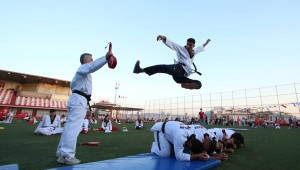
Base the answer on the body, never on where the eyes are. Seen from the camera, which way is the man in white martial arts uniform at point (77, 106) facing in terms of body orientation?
to the viewer's right

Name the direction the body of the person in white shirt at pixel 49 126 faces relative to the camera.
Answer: toward the camera

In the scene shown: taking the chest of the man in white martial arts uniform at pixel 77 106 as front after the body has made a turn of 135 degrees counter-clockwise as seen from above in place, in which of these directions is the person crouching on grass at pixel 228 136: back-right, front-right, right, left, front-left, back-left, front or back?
back-right

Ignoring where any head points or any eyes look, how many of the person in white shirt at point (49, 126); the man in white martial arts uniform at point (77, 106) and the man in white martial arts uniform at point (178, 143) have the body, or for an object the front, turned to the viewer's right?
2

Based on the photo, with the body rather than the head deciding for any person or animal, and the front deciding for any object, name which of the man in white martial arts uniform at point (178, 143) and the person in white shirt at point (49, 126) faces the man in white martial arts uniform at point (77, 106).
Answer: the person in white shirt

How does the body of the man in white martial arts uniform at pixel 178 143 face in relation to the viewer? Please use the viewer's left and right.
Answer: facing to the right of the viewer

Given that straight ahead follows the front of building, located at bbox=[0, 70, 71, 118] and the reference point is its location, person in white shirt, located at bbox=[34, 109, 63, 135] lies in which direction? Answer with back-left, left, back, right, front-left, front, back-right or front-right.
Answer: front-right

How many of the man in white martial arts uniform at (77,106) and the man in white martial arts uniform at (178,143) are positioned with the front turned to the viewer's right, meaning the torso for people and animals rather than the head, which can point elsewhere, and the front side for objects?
2

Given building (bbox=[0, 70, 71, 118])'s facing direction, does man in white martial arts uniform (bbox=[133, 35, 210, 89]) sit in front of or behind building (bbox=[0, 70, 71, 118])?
in front

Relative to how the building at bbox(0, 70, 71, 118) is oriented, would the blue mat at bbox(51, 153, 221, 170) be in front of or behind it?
in front

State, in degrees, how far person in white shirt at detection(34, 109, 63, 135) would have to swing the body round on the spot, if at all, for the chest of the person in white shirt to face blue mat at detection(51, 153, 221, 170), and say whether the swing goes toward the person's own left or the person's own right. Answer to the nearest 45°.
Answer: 0° — they already face it

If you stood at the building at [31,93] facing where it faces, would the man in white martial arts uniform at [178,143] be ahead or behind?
ahead

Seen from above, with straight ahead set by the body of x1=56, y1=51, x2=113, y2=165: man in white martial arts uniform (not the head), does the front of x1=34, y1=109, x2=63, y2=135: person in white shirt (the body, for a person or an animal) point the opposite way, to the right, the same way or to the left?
to the right

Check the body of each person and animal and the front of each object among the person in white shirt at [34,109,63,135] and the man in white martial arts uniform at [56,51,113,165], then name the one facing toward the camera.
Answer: the person in white shirt

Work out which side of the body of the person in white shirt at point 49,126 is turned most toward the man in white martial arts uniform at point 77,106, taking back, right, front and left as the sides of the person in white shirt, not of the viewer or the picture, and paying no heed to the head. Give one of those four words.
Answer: front

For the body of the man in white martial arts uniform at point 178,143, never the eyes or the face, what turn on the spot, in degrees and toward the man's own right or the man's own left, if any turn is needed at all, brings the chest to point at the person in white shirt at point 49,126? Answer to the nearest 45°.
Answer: approximately 135° to the man's own left

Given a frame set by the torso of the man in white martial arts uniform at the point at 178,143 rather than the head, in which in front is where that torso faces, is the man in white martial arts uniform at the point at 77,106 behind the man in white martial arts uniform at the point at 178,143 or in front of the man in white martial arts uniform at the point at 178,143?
behind

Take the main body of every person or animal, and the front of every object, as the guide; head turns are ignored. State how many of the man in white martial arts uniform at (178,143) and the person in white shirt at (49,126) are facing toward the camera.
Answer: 1
